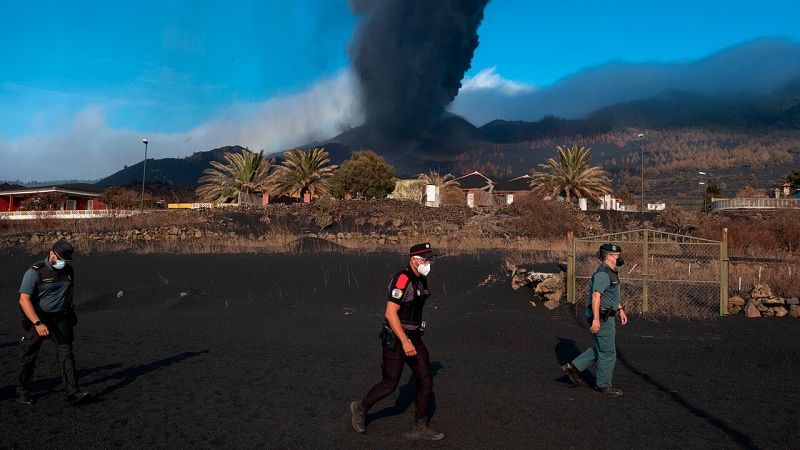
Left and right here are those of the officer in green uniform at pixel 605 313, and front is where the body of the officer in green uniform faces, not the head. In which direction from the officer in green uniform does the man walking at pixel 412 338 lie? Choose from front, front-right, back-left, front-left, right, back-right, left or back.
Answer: back-right

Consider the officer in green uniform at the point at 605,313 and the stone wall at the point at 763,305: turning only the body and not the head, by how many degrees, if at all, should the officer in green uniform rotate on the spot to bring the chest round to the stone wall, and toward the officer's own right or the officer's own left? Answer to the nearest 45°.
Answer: approximately 45° to the officer's own left

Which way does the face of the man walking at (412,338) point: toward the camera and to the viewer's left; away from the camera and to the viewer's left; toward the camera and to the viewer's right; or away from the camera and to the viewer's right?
toward the camera and to the viewer's right

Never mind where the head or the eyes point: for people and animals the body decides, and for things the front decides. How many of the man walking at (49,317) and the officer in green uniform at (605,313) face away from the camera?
0

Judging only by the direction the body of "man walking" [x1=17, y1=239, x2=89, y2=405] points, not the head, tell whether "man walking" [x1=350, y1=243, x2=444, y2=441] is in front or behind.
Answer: in front

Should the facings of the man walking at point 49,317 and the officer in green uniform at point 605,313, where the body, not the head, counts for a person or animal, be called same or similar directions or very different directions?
same or similar directions
